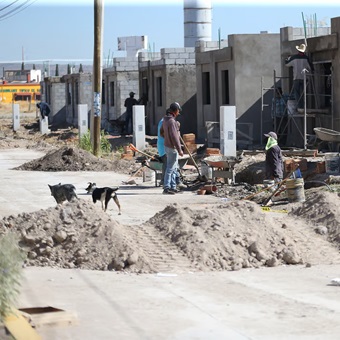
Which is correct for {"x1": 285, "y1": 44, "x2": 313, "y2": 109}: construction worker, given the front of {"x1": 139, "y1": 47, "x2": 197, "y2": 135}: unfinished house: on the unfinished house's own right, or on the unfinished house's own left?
on the unfinished house's own left

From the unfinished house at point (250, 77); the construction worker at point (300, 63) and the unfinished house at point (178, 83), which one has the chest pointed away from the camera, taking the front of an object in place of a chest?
the construction worker

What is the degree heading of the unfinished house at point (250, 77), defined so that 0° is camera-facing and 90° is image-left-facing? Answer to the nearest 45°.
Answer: approximately 45°

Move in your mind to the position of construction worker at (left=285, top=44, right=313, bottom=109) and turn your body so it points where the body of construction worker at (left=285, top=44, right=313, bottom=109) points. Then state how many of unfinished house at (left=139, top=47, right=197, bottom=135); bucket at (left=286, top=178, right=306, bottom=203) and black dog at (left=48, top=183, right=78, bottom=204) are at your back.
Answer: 2

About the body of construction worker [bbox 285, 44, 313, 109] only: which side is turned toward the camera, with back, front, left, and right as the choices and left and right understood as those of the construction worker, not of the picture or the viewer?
back

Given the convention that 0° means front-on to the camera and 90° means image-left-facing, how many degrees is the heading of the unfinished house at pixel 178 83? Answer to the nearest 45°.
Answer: approximately 45°

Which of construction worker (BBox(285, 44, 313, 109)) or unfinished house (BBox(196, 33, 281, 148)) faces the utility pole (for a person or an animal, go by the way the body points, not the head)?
the unfinished house
